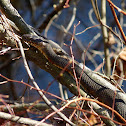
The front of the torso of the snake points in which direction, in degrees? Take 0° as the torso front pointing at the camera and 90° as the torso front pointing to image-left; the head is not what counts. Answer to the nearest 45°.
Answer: approximately 90°
